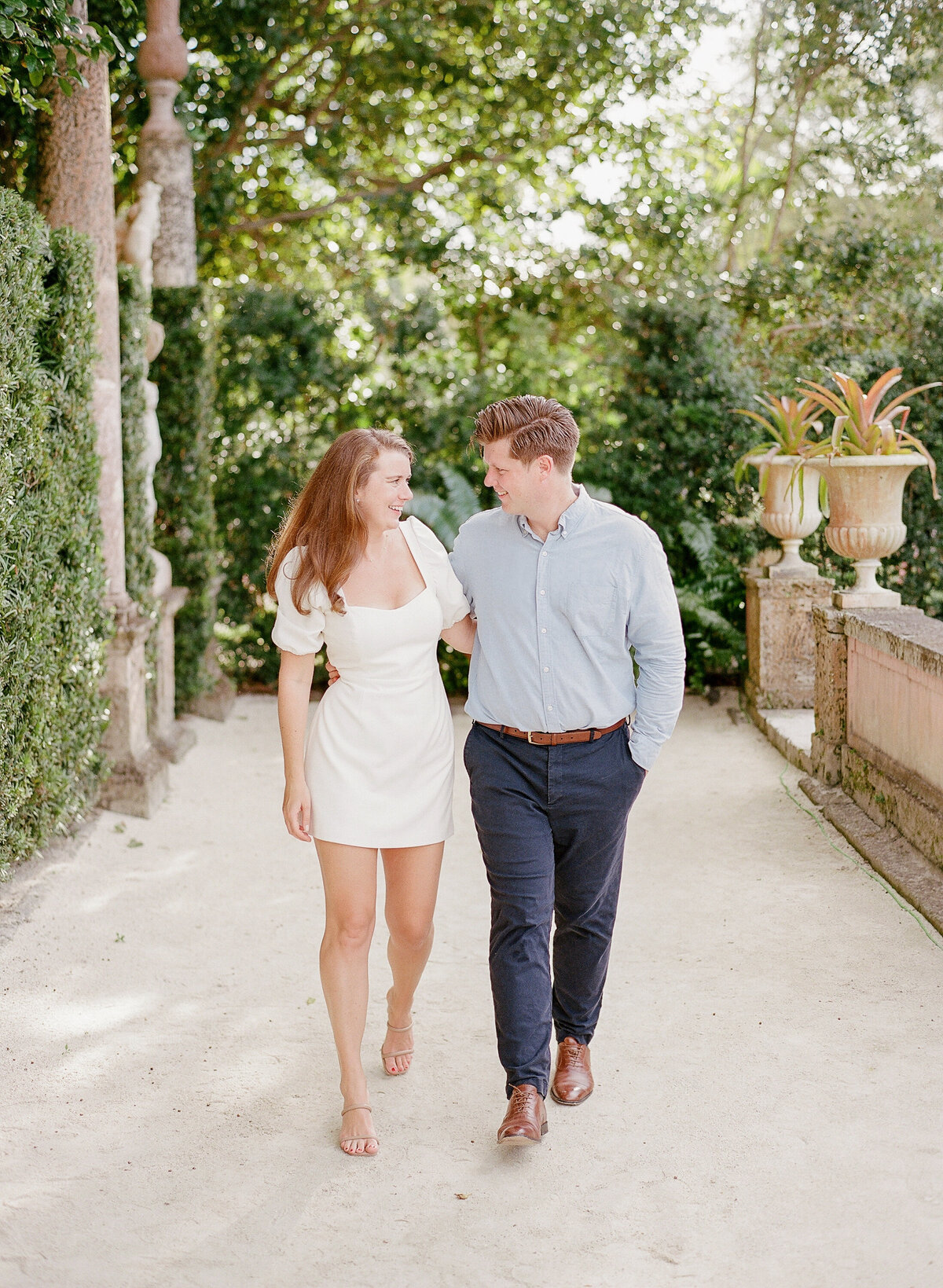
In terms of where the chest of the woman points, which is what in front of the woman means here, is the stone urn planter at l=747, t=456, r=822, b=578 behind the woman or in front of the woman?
behind

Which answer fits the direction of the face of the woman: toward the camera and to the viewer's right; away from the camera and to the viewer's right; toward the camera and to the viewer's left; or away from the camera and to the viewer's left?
toward the camera and to the viewer's right

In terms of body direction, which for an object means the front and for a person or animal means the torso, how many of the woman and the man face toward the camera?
2

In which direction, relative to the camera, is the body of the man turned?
toward the camera

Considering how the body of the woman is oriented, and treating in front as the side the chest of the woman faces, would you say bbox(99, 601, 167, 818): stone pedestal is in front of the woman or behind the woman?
behind

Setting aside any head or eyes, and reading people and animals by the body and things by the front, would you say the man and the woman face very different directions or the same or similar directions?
same or similar directions

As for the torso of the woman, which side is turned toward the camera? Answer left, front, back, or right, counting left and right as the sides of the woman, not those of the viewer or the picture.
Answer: front

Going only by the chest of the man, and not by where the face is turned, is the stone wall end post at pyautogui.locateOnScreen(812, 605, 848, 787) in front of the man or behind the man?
behind
